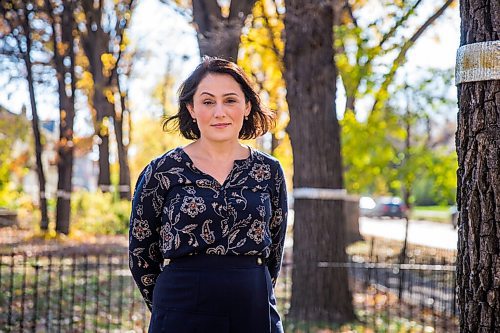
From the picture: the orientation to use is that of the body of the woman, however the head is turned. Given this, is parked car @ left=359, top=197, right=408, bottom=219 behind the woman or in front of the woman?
behind

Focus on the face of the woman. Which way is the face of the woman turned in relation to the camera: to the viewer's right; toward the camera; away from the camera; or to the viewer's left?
toward the camera

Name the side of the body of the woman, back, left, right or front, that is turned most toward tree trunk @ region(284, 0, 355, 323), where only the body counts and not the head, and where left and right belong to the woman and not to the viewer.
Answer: back

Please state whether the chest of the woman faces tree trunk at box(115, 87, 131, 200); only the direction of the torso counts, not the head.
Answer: no

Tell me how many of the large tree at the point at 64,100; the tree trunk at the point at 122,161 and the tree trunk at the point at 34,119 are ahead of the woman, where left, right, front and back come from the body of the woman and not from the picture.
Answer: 0

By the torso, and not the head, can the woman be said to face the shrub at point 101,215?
no

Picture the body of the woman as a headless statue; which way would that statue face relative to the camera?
toward the camera

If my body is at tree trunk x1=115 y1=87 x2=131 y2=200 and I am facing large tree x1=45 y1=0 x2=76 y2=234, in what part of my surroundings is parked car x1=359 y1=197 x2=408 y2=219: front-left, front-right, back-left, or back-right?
back-left

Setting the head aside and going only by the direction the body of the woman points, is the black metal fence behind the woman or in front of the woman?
behind

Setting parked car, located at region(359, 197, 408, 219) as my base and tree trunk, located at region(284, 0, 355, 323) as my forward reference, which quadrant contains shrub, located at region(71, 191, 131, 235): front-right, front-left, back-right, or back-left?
front-right

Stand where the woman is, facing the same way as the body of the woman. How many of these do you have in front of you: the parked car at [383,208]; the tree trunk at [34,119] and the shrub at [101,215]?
0

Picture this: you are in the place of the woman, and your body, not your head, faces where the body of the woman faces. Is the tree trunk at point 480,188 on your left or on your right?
on your left

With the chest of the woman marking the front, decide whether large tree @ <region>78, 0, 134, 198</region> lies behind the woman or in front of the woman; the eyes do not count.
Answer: behind

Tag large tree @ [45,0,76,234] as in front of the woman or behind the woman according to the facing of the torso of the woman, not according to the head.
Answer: behind

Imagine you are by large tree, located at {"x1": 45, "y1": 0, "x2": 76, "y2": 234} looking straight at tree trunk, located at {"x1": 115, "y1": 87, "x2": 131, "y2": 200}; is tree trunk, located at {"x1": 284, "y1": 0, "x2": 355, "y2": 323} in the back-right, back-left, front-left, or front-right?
back-right

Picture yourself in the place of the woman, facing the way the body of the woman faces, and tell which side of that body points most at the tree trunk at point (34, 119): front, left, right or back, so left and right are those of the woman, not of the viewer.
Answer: back
